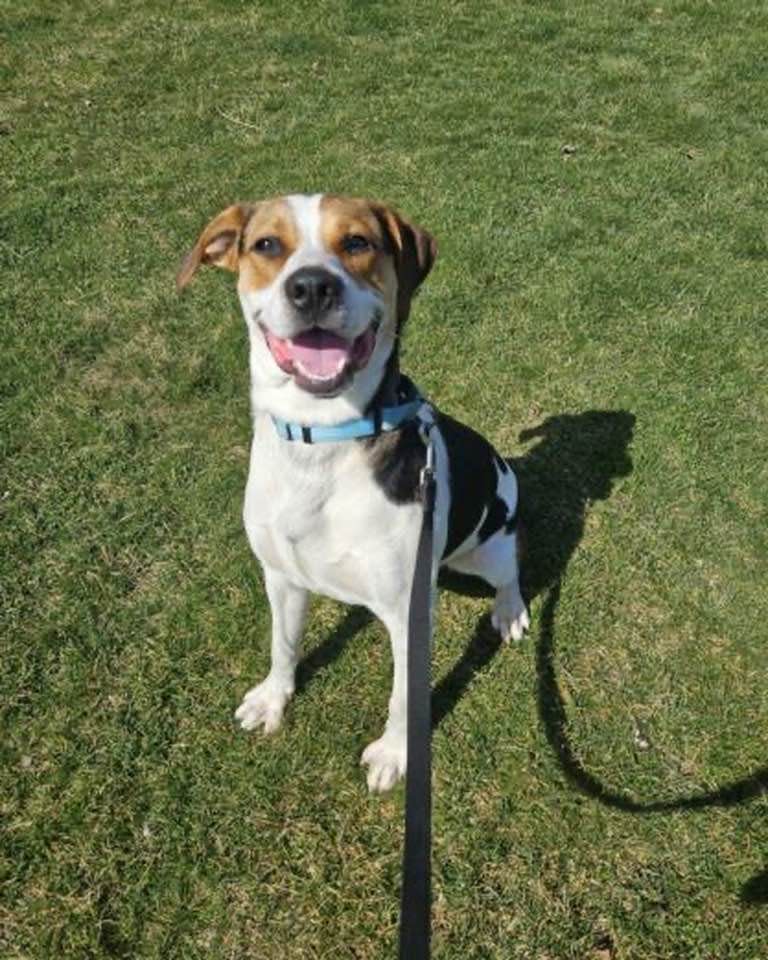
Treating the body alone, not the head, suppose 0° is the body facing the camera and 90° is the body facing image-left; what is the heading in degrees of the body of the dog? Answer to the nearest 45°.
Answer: approximately 45°
